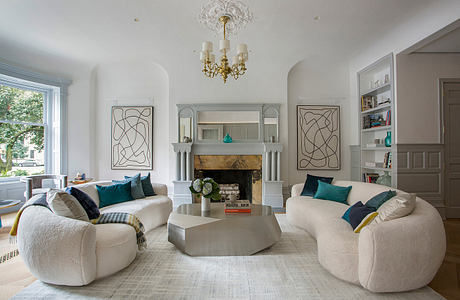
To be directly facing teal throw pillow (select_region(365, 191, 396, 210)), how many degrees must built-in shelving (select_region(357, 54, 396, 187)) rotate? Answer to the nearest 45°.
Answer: approximately 45° to its left

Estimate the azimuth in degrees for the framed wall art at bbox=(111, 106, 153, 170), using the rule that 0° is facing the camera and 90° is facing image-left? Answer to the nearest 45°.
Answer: approximately 0°

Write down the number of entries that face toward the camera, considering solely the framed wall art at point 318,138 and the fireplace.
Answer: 2

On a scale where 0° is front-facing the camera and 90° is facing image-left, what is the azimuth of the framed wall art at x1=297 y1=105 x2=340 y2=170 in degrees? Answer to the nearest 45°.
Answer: approximately 0°

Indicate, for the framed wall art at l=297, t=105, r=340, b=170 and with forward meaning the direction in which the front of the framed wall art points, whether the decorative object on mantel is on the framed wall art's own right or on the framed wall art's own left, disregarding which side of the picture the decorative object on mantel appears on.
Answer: on the framed wall art's own right

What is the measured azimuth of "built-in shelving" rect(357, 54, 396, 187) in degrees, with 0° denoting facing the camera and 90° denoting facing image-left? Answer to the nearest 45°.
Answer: approximately 45°

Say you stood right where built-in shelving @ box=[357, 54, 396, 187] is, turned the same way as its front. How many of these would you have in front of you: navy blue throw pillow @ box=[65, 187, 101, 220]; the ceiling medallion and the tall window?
3

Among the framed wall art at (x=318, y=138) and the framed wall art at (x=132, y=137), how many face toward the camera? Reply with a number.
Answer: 2

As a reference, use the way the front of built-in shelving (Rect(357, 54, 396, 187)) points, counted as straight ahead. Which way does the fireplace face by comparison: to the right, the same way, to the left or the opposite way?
to the left

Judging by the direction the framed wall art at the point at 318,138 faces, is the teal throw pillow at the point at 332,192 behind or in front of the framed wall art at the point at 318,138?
in front

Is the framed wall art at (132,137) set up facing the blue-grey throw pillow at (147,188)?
yes

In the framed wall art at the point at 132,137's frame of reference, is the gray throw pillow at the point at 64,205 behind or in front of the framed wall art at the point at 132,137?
in front

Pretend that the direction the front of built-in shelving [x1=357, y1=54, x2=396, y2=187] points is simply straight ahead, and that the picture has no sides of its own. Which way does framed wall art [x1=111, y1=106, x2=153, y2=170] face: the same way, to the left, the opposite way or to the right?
to the left

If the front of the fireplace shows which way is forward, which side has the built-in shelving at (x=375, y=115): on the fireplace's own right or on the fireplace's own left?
on the fireplace's own left
